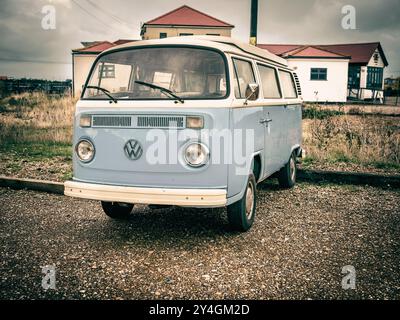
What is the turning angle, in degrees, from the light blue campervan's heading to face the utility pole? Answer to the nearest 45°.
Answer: approximately 135° to its right

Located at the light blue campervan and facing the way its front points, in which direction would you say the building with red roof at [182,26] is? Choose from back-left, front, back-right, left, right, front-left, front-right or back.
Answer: back-right

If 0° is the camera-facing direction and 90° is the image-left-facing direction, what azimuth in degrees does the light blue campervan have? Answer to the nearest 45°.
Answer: approximately 45°
